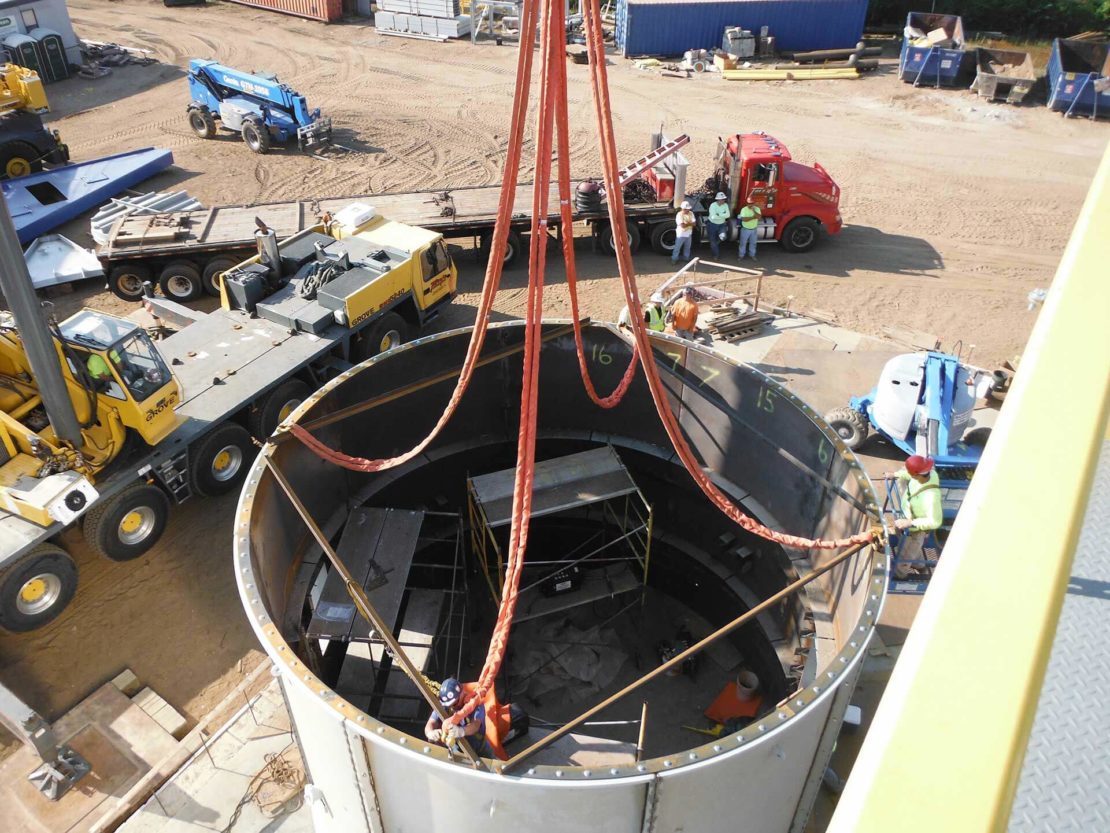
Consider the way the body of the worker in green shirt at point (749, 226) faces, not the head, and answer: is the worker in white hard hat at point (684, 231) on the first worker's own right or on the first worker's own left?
on the first worker's own right

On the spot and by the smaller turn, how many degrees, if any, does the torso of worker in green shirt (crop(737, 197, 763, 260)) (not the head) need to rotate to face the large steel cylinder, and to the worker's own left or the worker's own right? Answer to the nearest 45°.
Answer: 0° — they already face it

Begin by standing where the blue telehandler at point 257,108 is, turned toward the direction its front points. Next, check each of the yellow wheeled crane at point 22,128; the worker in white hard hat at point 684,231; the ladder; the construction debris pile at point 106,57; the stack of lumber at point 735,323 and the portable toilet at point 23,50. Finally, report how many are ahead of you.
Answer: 3

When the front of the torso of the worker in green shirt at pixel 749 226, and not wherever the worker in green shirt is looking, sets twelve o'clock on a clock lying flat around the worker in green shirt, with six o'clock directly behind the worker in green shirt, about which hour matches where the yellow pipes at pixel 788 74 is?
The yellow pipes is roughly at 6 o'clock from the worker in green shirt.

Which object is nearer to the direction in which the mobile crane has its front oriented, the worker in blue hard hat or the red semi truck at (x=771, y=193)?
the red semi truck

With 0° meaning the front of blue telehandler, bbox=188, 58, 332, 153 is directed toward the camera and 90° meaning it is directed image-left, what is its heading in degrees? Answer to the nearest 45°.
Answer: approximately 315°

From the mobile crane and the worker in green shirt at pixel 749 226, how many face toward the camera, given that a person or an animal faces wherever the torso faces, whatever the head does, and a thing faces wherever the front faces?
1

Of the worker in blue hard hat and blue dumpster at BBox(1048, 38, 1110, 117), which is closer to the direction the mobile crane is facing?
the blue dumpster

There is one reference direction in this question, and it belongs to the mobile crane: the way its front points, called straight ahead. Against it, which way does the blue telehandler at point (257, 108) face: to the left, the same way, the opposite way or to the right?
to the right

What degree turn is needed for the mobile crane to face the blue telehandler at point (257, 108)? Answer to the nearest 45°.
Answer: approximately 45° to its left

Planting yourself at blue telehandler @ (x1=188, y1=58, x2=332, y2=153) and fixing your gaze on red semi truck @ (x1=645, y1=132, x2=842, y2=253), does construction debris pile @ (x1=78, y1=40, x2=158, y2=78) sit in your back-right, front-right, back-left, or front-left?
back-left
